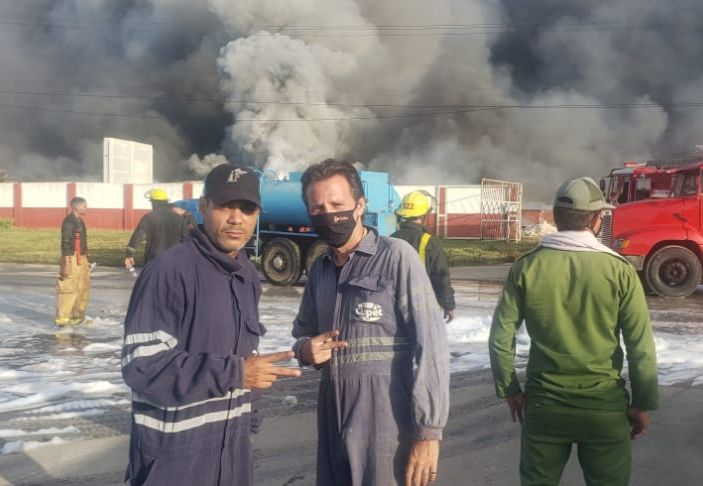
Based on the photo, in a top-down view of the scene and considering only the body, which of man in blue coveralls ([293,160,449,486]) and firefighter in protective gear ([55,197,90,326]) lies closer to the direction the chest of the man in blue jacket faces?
the man in blue coveralls

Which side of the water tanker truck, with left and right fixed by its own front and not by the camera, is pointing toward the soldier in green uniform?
left

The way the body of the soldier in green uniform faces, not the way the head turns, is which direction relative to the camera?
away from the camera

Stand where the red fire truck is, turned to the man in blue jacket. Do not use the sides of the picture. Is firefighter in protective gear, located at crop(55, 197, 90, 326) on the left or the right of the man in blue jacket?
right

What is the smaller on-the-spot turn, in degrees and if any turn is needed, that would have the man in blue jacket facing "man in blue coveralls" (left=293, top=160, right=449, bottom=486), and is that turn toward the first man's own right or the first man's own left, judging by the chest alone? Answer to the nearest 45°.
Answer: approximately 45° to the first man's own left

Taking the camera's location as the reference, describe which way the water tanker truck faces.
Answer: facing to the left of the viewer
